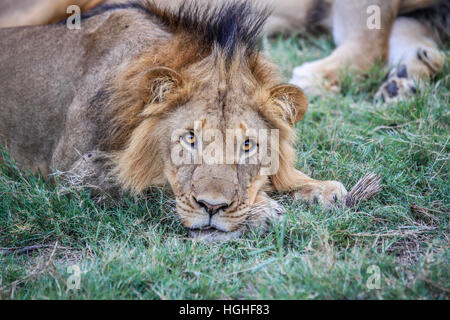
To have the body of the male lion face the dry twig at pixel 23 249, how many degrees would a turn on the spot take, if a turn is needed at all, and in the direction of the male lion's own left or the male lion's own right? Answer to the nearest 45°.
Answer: approximately 135° to the male lion's own right

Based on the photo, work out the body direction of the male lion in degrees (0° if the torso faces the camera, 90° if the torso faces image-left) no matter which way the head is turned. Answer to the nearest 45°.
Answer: approximately 315°

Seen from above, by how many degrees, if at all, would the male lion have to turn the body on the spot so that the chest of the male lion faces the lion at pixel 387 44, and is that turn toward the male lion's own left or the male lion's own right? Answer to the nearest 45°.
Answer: approximately 90° to the male lion's own left
